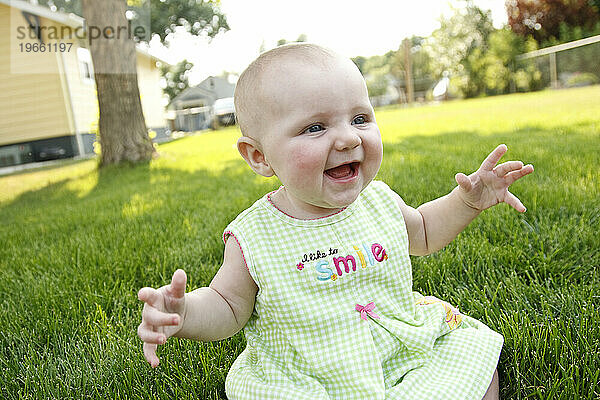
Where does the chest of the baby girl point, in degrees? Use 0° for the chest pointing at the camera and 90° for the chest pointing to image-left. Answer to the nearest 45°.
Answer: approximately 315°

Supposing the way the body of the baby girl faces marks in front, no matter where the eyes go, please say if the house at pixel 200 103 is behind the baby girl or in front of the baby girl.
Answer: behind

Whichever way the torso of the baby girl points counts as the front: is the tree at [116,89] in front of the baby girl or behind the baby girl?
behind

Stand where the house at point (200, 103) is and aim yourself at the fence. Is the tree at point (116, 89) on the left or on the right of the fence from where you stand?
right

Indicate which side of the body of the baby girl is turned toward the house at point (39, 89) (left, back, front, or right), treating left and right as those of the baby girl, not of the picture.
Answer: back

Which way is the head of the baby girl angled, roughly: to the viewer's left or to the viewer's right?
to the viewer's right

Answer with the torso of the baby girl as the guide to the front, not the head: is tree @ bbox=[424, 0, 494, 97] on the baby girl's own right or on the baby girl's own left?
on the baby girl's own left

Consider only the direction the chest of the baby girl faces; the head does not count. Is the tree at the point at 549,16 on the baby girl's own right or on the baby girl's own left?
on the baby girl's own left
